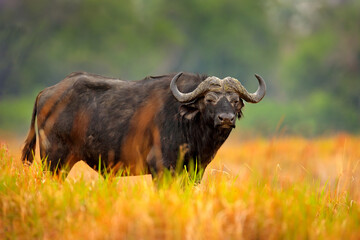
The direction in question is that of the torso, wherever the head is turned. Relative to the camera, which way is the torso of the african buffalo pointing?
to the viewer's right
